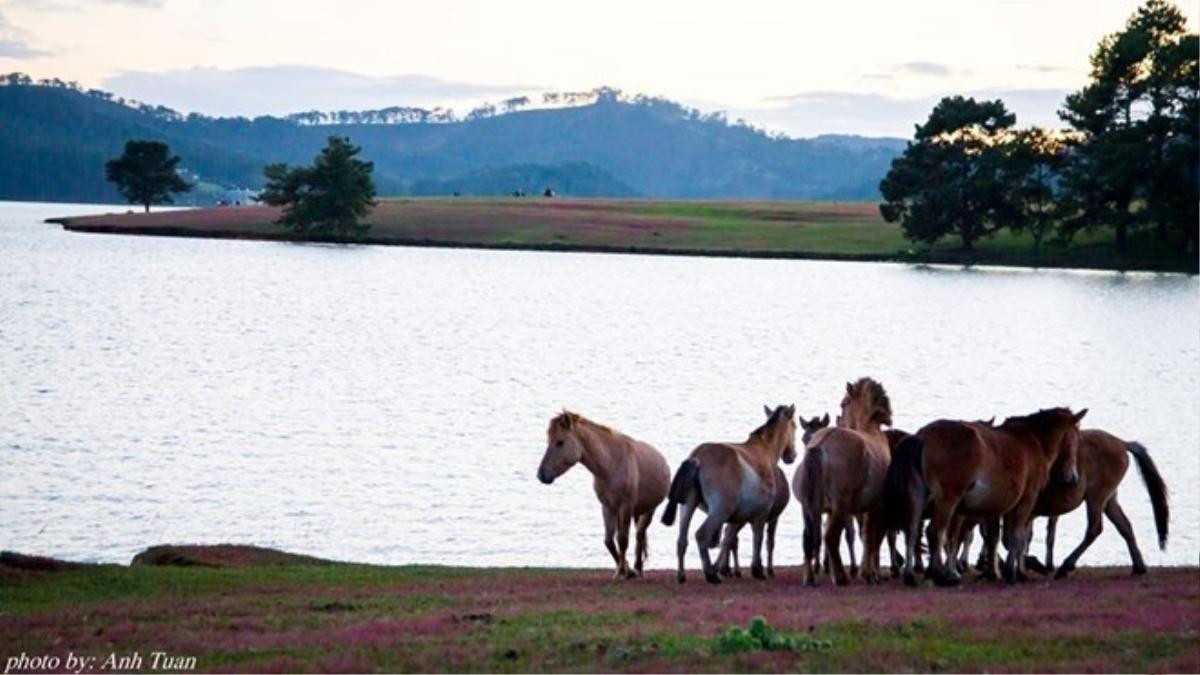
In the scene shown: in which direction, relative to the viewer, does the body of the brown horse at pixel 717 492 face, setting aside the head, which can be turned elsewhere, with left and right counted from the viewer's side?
facing away from the viewer and to the right of the viewer

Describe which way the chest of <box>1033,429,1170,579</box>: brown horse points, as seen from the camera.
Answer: to the viewer's left

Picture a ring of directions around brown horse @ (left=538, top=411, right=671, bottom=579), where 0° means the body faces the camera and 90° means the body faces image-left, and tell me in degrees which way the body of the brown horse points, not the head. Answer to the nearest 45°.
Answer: approximately 45°

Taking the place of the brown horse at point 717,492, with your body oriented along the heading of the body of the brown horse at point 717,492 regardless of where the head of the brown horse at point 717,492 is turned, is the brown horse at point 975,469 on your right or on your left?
on your right

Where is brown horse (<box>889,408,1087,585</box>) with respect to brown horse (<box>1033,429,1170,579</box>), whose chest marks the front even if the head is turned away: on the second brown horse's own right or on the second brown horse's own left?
on the second brown horse's own left

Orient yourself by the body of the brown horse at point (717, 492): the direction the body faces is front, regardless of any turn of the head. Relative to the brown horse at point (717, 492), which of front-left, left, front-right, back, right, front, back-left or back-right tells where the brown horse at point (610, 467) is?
left

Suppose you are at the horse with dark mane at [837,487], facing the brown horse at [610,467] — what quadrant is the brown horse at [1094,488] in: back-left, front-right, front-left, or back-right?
back-right

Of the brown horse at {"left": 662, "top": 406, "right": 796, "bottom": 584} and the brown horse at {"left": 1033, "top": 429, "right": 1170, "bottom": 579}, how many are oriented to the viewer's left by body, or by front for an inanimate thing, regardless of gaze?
1

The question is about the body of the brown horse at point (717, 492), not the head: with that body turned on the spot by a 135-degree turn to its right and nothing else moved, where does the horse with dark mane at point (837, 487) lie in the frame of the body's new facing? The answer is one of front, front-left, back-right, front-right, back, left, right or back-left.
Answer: left

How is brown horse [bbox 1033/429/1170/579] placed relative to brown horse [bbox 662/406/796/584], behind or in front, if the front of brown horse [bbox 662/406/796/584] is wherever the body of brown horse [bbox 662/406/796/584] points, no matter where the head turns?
in front

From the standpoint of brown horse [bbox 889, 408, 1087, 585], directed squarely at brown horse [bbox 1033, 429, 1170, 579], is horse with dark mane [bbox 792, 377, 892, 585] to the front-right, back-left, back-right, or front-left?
back-left

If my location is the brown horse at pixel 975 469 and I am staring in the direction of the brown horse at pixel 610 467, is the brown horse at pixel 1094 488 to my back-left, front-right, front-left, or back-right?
back-right

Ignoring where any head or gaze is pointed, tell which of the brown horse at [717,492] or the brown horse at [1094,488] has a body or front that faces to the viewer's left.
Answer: the brown horse at [1094,488]

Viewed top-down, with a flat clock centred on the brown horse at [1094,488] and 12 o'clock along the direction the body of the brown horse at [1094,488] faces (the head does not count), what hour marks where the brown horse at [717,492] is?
the brown horse at [717,492] is roughly at 11 o'clock from the brown horse at [1094,488].

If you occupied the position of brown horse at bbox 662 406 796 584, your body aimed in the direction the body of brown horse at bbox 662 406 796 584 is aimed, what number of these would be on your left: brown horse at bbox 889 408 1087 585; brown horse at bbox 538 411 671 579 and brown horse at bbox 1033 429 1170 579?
1
